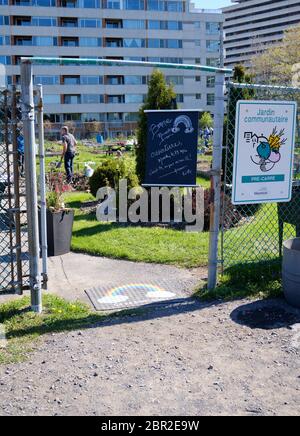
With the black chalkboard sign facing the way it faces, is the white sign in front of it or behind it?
in front

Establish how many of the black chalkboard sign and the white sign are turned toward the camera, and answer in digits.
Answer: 2

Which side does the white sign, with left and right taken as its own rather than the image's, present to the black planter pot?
right

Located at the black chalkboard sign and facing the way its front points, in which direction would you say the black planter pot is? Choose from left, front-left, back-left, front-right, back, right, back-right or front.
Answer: front-right

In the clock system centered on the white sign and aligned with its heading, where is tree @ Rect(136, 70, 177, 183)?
The tree is roughly at 5 o'clock from the white sign.

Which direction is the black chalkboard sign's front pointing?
toward the camera

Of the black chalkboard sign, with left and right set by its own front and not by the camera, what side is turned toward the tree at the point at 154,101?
back

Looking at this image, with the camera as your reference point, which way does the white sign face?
facing the viewer

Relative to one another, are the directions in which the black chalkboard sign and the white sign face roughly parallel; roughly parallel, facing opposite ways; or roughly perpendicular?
roughly parallel

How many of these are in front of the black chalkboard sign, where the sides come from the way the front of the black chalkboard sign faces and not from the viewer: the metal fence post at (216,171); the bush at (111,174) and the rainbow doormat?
2
